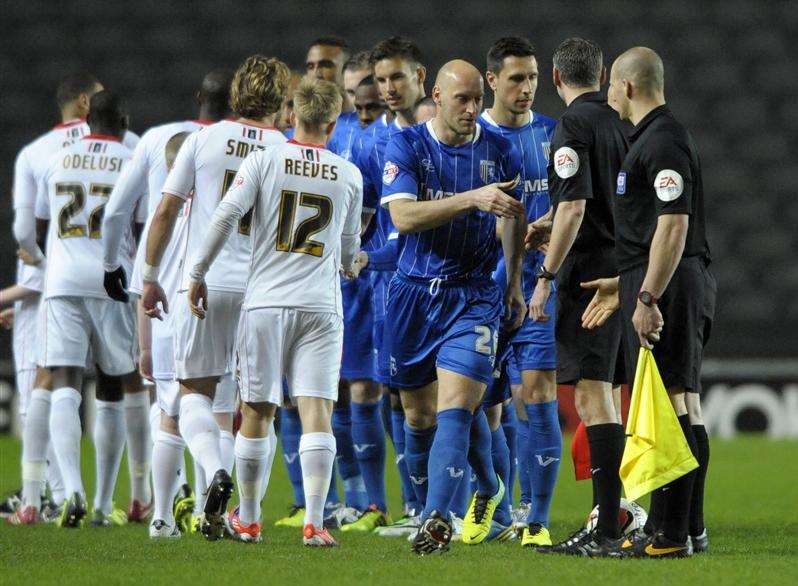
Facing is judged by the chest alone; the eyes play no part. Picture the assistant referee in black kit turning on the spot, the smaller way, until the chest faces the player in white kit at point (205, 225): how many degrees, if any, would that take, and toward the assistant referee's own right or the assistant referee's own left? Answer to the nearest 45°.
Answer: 0° — they already face them

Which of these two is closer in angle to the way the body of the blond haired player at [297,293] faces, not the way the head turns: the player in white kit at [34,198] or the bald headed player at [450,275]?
the player in white kit

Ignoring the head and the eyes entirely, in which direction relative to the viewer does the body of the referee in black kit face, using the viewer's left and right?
facing away from the viewer and to the left of the viewer

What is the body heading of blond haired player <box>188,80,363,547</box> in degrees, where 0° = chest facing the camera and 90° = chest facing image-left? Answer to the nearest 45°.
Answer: approximately 180°

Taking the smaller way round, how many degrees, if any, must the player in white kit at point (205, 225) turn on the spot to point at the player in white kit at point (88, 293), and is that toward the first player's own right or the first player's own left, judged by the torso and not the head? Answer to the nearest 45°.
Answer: approximately 45° to the first player's own left

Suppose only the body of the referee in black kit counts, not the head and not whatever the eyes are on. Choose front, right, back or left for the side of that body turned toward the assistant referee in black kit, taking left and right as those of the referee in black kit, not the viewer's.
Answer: back

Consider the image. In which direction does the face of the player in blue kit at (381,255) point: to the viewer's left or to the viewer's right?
to the viewer's left

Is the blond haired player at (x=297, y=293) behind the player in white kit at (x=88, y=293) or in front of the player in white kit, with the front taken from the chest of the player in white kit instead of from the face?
behind

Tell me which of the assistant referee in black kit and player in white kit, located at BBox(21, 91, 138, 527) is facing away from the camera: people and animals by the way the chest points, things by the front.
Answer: the player in white kit

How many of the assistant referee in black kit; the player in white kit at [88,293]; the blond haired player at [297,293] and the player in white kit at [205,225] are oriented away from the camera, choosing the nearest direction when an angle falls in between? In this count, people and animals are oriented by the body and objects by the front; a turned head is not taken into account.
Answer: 3

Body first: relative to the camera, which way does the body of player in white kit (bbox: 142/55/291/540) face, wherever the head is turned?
away from the camera

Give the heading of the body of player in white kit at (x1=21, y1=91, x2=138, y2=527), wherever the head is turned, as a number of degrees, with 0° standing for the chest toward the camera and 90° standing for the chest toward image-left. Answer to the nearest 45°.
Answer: approximately 180°
